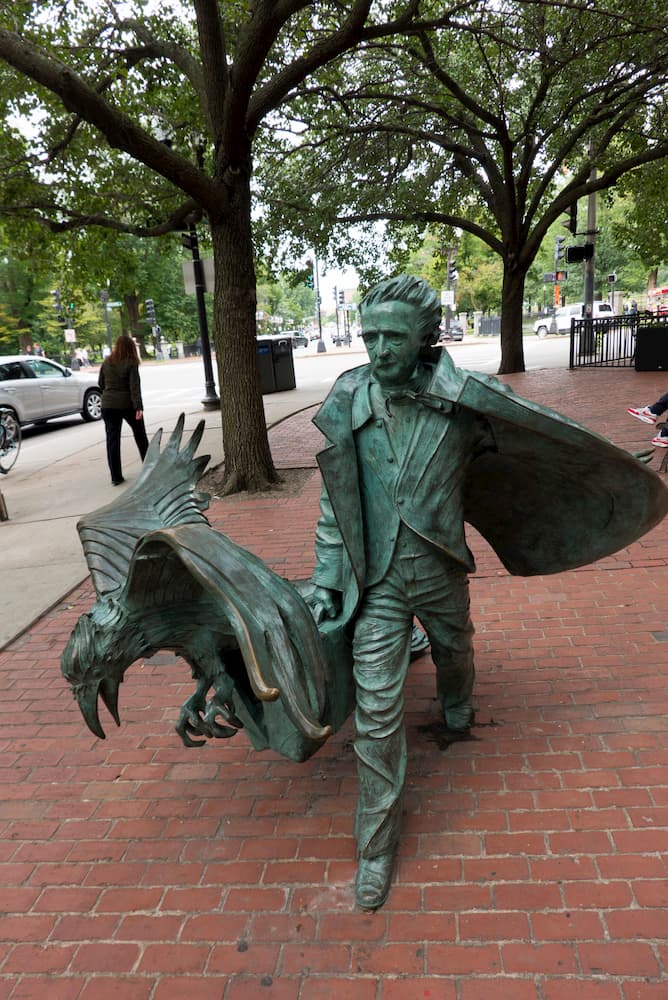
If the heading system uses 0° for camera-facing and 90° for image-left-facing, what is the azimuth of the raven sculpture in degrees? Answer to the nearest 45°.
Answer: approximately 45°

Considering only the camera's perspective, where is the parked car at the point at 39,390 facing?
facing away from the viewer and to the right of the viewer

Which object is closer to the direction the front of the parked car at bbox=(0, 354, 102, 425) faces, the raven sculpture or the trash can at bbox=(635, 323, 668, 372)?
the trash can

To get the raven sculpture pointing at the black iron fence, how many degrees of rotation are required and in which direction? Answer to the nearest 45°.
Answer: approximately 180°

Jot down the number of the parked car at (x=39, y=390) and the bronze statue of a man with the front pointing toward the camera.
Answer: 1

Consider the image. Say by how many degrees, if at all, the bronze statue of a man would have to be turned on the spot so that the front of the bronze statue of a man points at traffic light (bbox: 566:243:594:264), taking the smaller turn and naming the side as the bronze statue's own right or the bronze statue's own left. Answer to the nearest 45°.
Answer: approximately 180°

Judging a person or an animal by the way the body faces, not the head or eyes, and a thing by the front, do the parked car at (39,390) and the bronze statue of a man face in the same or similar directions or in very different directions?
very different directions

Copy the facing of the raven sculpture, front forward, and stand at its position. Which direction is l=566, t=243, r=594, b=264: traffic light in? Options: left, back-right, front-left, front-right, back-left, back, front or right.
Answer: back
